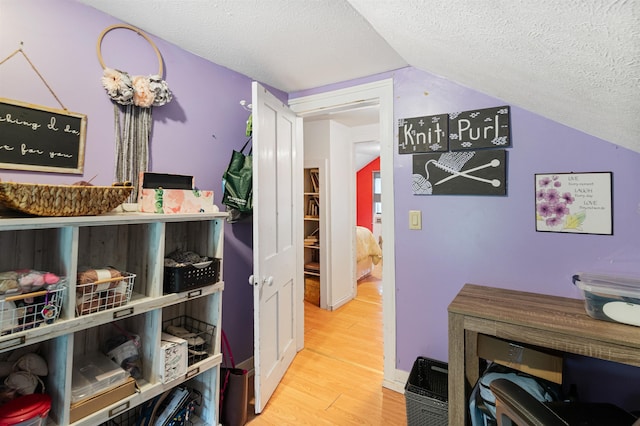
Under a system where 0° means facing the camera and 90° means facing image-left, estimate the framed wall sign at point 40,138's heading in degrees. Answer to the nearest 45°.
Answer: approximately 315°

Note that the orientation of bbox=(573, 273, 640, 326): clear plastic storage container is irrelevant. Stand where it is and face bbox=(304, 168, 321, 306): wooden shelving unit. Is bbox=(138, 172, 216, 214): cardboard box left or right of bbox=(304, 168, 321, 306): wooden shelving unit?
left

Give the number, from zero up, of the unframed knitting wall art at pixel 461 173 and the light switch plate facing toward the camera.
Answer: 2

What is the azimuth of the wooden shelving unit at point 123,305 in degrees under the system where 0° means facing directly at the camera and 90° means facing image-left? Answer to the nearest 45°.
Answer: approximately 315°

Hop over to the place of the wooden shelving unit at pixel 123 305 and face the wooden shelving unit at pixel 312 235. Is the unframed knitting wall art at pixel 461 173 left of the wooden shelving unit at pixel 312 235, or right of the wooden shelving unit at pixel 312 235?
right

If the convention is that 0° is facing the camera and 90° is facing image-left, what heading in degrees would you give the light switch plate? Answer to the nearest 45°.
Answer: approximately 0°
